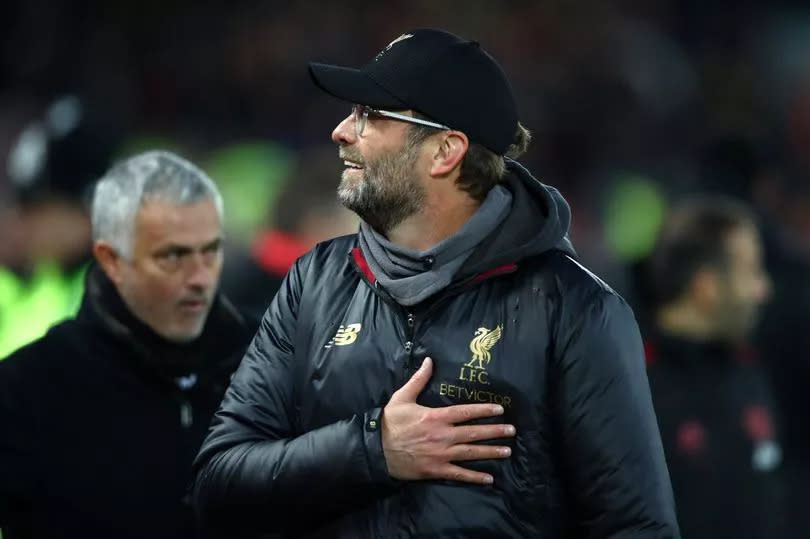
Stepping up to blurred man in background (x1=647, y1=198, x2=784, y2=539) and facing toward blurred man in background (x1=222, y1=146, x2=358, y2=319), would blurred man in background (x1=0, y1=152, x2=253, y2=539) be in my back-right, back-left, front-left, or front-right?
front-left

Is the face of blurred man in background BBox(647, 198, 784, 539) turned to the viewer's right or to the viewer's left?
to the viewer's right

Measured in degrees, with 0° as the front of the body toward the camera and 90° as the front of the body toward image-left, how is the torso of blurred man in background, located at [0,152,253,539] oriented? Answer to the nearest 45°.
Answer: approximately 315°

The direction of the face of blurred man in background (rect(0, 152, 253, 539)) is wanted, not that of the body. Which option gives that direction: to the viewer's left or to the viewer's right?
to the viewer's right

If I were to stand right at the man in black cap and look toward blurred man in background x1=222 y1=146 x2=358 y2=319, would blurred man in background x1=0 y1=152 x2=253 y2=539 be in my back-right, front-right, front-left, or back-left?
front-left

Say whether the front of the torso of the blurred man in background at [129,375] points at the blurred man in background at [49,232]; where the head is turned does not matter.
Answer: no

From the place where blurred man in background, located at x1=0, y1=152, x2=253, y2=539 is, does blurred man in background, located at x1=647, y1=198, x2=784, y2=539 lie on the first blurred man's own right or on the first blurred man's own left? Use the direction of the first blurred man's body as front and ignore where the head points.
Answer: on the first blurred man's own left

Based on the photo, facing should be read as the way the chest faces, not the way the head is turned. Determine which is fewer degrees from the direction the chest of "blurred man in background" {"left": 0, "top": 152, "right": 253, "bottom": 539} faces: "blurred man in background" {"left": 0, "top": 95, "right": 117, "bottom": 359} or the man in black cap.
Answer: the man in black cap

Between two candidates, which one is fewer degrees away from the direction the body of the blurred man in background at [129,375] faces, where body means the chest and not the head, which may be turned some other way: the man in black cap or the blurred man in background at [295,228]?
the man in black cap

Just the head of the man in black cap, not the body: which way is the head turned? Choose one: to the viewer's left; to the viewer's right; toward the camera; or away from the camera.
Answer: to the viewer's left

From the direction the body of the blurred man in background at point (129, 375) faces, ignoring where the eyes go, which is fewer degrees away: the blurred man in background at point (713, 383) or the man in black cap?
the man in black cap

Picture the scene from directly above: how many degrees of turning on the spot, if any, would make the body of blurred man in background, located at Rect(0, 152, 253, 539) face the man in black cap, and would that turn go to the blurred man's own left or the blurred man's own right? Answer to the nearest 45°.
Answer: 0° — they already face them
